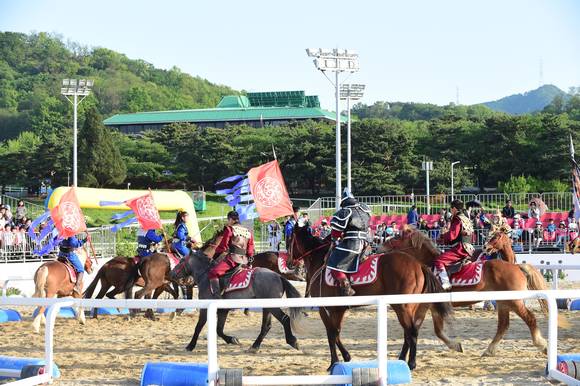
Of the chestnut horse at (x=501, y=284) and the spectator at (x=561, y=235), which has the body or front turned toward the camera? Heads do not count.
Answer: the spectator

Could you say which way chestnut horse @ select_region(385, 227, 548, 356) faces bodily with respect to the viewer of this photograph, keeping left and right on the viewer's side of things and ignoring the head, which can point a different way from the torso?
facing to the left of the viewer

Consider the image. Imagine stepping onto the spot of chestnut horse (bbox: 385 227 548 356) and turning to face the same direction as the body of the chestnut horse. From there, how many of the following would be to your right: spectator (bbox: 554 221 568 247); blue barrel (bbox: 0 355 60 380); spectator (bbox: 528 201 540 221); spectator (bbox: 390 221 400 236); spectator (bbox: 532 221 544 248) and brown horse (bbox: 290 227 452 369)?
4

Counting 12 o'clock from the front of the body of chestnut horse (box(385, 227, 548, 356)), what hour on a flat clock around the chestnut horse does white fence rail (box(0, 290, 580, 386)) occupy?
The white fence rail is roughly at 10 o'clock from the chestnut horse.

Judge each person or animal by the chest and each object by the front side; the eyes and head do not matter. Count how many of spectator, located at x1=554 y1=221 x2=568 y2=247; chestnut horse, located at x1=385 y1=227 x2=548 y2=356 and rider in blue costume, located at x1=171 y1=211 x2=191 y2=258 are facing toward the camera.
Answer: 1

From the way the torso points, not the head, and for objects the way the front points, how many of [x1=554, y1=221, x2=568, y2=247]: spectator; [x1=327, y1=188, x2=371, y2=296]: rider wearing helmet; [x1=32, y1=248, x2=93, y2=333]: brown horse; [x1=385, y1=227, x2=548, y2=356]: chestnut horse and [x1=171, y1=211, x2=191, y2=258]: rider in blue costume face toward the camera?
1
